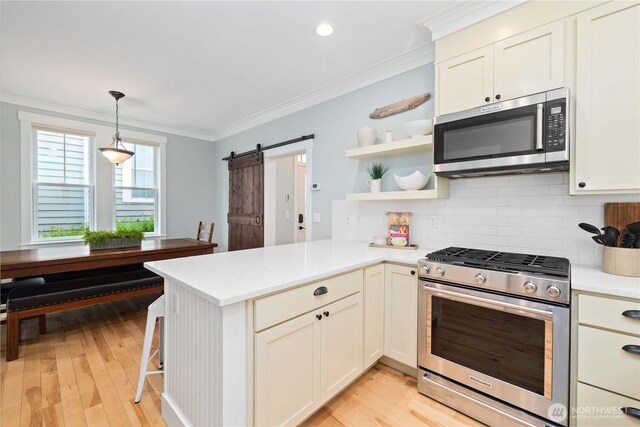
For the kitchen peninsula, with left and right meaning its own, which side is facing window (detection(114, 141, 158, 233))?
back

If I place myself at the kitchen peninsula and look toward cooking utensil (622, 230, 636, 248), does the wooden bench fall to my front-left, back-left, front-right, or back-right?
back-left

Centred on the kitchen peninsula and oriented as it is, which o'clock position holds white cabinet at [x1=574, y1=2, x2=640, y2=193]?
The white cabinet is roughly at 10 o'clock from the kitchen peninsula.

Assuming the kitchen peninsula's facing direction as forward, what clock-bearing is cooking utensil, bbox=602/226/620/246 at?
The cooking utensil is roughly at 10 o'clock from the kitchen peninsula.

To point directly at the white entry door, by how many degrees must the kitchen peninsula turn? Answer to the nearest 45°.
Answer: approximately 135° to its left

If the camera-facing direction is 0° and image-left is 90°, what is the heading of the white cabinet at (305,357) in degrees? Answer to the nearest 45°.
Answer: approximately 315°

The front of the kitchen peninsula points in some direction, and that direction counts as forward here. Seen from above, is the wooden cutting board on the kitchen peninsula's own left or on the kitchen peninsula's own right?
on the kitchen peninsula's own left

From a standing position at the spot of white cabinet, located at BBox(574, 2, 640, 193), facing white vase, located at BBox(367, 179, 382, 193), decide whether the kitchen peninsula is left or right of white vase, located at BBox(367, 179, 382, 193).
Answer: left

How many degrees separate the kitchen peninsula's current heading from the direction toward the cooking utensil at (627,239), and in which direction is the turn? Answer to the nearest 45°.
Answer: approximately 45° to its left
